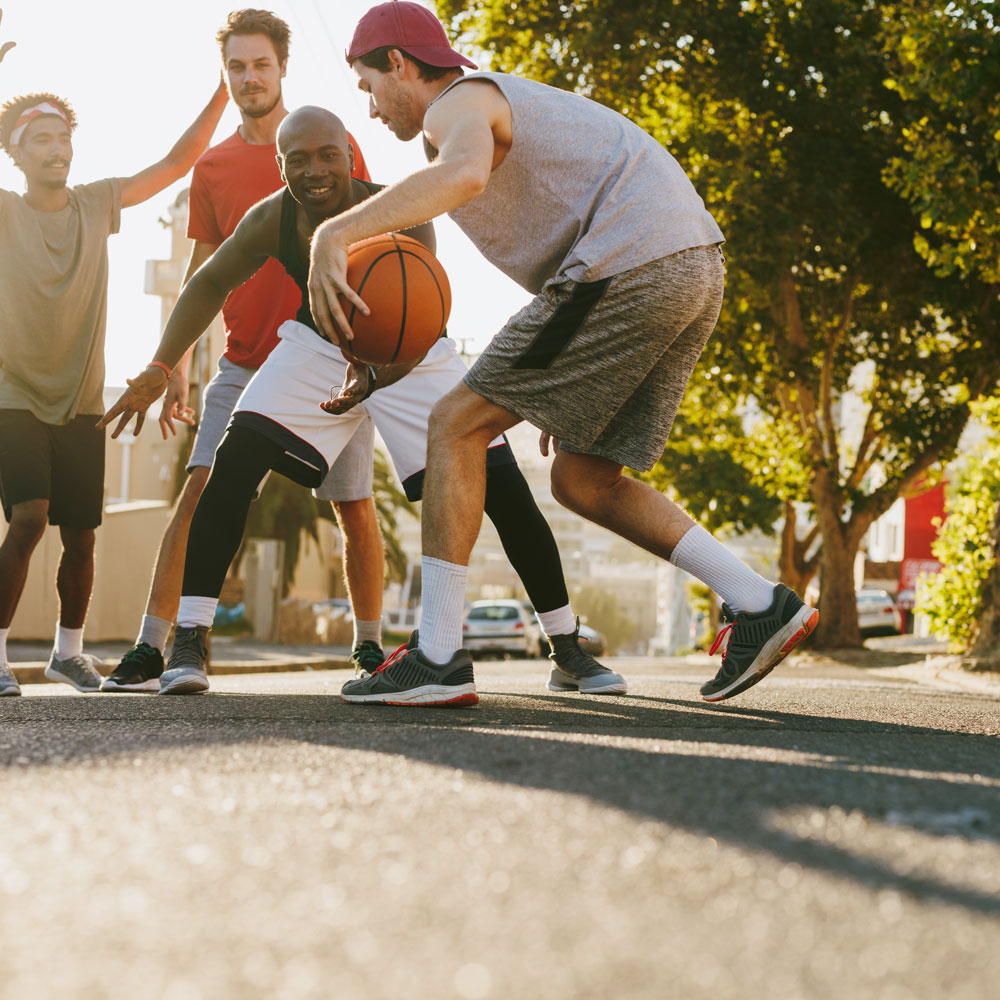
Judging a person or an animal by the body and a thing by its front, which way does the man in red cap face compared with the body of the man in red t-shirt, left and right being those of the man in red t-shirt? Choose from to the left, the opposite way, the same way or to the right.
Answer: to the right

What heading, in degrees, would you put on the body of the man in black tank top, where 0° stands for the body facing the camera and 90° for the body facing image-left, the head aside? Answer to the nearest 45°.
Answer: approximately 0°

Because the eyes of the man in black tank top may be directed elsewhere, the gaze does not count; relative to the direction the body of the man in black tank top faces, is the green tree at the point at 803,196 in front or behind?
behind

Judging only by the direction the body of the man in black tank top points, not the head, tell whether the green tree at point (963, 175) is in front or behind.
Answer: behind

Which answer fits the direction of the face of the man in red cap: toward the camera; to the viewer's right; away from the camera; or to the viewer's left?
to the viewer's left

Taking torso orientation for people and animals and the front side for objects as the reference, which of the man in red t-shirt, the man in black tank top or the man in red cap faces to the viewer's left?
the man in red cap

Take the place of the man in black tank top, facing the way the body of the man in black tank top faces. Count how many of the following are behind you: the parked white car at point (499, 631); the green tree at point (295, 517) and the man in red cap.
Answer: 2

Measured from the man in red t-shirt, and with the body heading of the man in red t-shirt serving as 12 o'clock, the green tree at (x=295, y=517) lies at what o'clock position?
The green tree is roughly at 6 o'clock from the man in red t-shirt.

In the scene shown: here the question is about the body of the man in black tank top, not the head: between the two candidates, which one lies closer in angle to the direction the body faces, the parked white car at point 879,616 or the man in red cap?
the man in red cap

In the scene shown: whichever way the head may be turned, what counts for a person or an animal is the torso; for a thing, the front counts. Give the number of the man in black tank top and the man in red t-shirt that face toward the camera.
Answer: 2

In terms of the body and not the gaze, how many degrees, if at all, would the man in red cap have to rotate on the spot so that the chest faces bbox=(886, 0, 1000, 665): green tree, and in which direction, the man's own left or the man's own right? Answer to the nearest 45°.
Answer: approximately 135° to the man's own right

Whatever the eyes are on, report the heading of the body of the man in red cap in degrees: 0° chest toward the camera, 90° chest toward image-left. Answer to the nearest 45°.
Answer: approximately 90°
